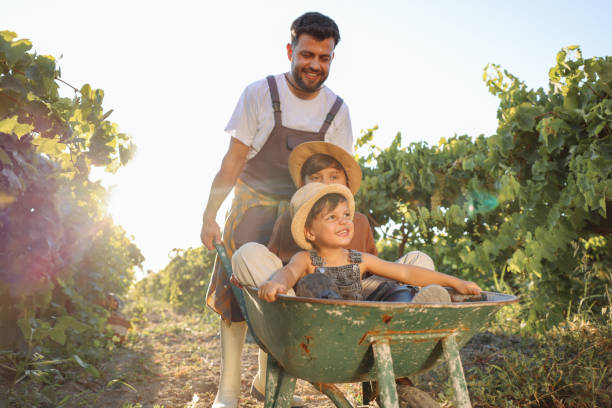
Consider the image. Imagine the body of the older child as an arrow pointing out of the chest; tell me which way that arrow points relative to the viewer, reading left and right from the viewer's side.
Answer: facing the viewer

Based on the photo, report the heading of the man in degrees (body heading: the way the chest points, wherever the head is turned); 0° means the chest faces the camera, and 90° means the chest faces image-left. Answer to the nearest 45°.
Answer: approximately 315°

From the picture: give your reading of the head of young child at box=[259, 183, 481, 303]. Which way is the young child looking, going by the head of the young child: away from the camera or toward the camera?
toward the camera

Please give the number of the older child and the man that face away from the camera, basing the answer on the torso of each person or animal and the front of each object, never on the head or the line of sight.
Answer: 0

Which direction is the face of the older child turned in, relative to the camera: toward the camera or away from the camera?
toward the camera
